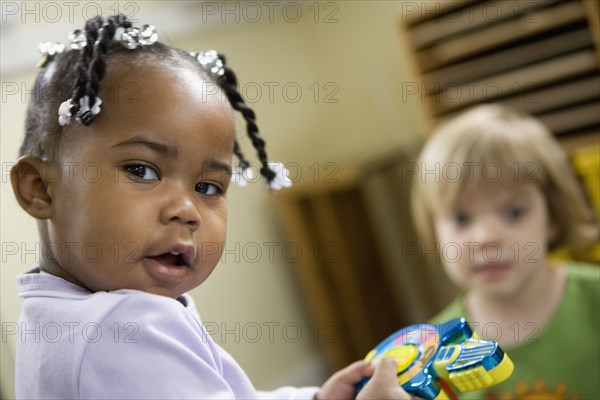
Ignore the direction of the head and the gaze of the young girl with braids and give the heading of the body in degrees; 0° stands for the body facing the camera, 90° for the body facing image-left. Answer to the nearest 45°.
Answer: approximately 270°

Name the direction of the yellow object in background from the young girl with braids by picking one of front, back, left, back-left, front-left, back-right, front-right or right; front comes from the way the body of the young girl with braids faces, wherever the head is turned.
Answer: front-left
